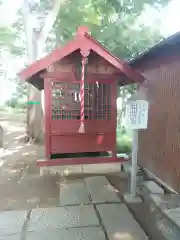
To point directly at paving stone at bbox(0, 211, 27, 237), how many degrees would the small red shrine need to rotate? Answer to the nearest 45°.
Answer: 0° — it already faces it

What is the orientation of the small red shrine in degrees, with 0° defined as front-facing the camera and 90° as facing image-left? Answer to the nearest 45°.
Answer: approximately 0°

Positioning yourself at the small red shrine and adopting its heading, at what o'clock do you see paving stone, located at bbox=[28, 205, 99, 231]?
The paving stone is roughly at 12 o'clock from the small red shrine.
